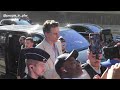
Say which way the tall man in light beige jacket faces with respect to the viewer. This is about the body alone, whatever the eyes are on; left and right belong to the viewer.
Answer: facing the viewer and to the right of the viewer

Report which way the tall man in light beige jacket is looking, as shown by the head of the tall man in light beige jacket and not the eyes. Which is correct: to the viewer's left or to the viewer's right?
to the viewer's right
